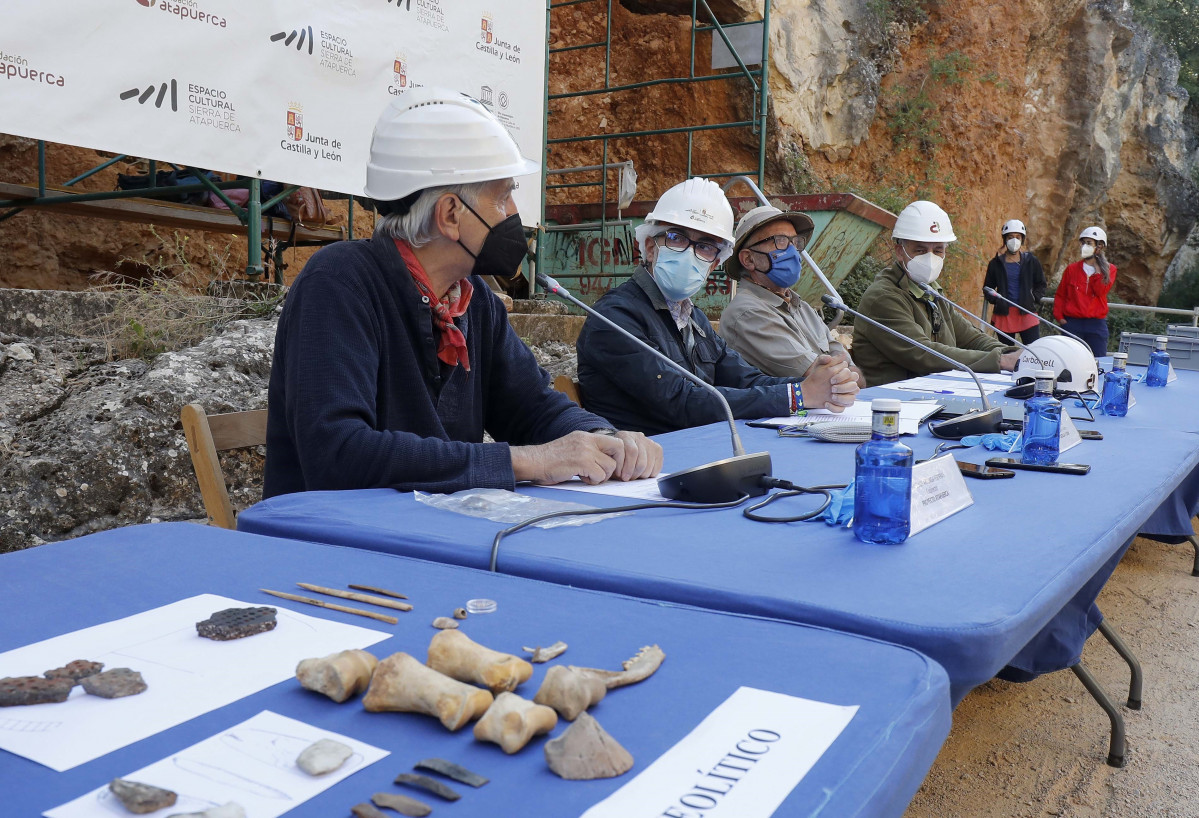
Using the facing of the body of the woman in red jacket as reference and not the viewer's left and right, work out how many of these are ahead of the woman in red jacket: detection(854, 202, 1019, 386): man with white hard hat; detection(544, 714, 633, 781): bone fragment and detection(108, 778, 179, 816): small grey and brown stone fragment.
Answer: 3

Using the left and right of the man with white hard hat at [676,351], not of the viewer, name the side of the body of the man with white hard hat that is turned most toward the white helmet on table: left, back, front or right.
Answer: left

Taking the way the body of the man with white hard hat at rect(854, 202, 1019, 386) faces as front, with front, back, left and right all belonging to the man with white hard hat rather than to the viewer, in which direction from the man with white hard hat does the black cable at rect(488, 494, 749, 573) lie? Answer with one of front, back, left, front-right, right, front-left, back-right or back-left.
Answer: front-right

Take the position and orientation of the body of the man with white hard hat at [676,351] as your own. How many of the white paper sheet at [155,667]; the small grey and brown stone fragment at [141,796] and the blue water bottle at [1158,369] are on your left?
1

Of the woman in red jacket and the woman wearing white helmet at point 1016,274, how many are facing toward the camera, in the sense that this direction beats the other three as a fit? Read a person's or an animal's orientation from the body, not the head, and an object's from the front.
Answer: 2

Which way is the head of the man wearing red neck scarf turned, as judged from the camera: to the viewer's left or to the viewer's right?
to the viewer's right

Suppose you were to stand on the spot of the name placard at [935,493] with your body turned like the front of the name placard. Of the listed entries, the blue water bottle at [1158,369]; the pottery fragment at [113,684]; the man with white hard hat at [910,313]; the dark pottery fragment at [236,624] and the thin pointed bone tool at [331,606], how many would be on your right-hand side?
3
